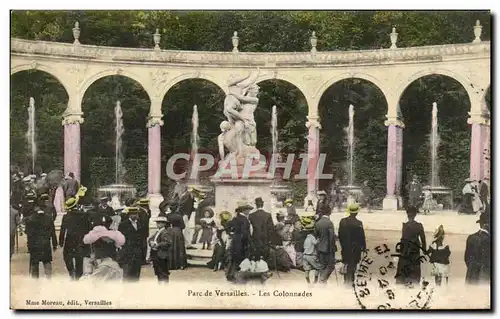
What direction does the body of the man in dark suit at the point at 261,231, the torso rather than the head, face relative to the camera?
away from the camera

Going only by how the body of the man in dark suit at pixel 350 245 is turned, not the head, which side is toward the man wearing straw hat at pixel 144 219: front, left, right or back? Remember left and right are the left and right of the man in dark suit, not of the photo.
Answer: left
